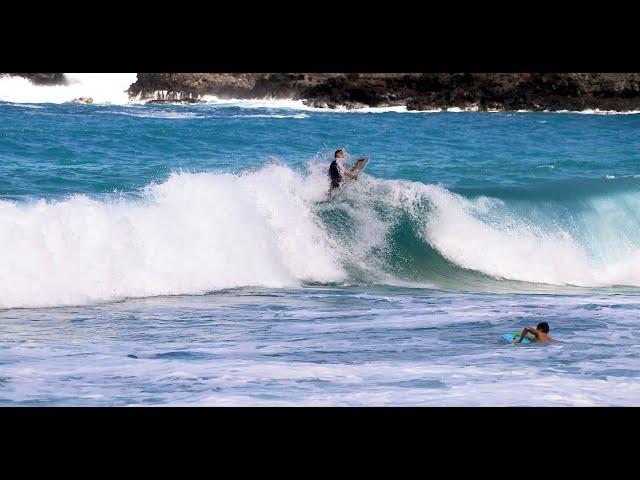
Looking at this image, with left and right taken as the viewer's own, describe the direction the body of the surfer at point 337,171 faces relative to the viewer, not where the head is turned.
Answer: facing the viewer and to the right of the viewer

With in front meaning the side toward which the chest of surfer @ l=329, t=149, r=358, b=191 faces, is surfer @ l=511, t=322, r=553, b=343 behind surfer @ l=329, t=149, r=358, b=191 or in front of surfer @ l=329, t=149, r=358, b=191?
in front
